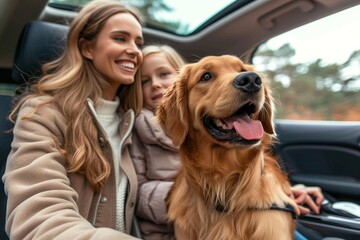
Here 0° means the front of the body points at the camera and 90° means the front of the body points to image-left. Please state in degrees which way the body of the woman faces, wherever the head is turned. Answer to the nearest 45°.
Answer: approximately 315°

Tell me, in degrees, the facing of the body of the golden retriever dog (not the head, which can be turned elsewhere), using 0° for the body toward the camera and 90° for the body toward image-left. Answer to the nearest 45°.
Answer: approximately 315°

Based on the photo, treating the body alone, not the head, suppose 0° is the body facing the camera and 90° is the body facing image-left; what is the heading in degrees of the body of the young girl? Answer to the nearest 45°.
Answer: approximately 315°
